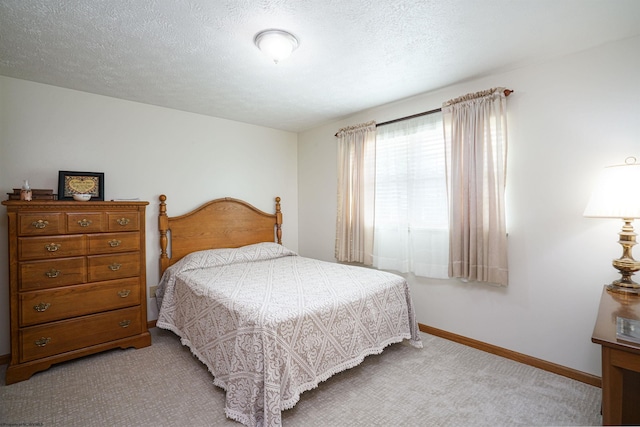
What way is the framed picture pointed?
toward the camera

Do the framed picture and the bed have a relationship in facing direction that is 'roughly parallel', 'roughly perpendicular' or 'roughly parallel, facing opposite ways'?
roughly parallel

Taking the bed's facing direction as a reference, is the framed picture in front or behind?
behind

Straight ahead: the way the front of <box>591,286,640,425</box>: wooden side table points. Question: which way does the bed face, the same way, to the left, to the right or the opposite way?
to the left

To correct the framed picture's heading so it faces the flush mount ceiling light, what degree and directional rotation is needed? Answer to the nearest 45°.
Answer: approximately 45° to its left

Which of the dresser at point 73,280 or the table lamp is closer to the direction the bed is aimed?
the table lamp

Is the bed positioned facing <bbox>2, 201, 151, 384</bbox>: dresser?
no

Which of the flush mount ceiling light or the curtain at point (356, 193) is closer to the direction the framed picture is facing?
the flush mount ceiling light

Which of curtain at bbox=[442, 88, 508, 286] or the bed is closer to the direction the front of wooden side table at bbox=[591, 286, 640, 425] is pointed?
the bed

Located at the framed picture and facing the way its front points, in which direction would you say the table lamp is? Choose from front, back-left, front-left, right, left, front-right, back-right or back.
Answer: front-left

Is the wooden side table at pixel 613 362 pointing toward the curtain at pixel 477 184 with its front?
no

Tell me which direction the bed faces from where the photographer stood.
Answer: facing the viewer and to the right of the viewer

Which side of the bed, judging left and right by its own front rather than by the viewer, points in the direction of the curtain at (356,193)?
left
